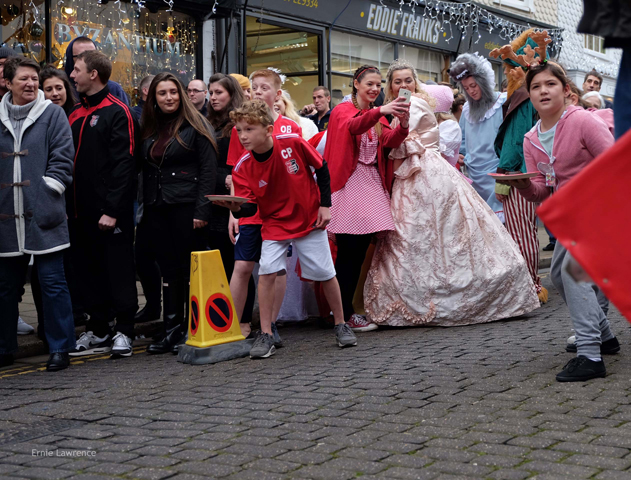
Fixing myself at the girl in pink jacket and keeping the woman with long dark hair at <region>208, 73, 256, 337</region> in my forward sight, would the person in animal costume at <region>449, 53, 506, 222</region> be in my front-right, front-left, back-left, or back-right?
front-right

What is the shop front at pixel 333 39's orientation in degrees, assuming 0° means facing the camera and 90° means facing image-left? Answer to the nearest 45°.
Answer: approximately 315°

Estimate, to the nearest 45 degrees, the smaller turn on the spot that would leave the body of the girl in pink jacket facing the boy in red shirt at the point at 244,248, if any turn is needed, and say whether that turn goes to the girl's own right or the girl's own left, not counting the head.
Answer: approximately 45° to the girl's own right

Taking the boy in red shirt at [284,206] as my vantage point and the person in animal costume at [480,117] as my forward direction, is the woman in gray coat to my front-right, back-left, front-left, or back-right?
back-left

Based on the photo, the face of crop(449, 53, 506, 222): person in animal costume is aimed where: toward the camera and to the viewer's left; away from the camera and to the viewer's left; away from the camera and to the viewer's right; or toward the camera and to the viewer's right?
toward the camera and to the viewer's left

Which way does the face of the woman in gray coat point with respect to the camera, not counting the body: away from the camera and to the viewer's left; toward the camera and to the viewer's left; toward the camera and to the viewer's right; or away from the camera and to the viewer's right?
toward the camera and to the viewer's right

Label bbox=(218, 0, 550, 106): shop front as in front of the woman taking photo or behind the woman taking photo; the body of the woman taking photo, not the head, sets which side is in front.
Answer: behind

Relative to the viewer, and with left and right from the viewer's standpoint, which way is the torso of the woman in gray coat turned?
facing the viewer

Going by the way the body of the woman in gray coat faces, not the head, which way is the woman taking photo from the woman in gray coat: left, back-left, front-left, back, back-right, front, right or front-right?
left

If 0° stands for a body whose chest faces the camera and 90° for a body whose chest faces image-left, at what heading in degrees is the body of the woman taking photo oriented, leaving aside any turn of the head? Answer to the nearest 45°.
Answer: approximately 315°

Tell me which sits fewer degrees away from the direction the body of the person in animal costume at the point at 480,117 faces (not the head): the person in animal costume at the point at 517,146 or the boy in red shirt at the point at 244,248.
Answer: the boy in red shirt

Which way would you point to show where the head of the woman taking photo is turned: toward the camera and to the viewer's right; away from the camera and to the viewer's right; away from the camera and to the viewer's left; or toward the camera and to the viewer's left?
toward the camera and to the viewer's right

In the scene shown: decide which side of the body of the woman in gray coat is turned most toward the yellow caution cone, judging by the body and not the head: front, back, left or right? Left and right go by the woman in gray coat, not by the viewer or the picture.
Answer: left

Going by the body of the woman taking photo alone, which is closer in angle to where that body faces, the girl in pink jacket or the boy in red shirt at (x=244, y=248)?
the girl in pink jacket
